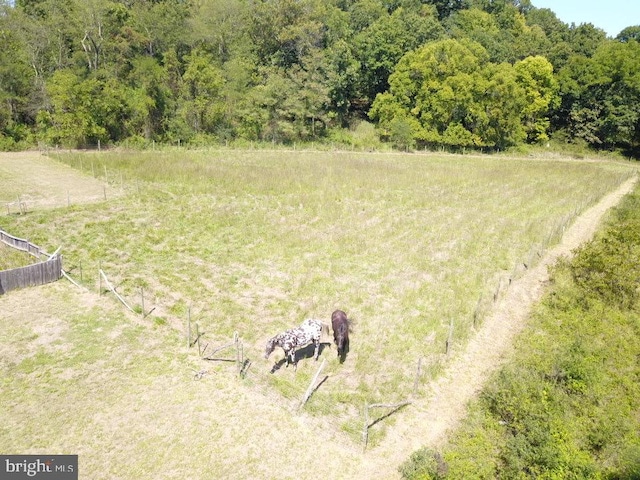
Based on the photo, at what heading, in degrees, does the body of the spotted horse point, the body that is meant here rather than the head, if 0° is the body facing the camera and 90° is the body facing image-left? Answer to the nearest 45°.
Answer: approximately 45°

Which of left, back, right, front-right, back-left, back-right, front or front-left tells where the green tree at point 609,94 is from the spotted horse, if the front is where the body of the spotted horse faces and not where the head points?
back

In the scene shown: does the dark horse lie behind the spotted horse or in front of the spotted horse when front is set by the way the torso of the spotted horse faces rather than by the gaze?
behind

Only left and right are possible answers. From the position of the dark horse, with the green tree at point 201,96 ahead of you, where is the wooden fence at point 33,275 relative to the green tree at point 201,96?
left

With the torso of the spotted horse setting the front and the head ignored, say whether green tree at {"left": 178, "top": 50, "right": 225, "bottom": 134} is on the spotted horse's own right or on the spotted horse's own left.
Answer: on the spotted horse's own right
